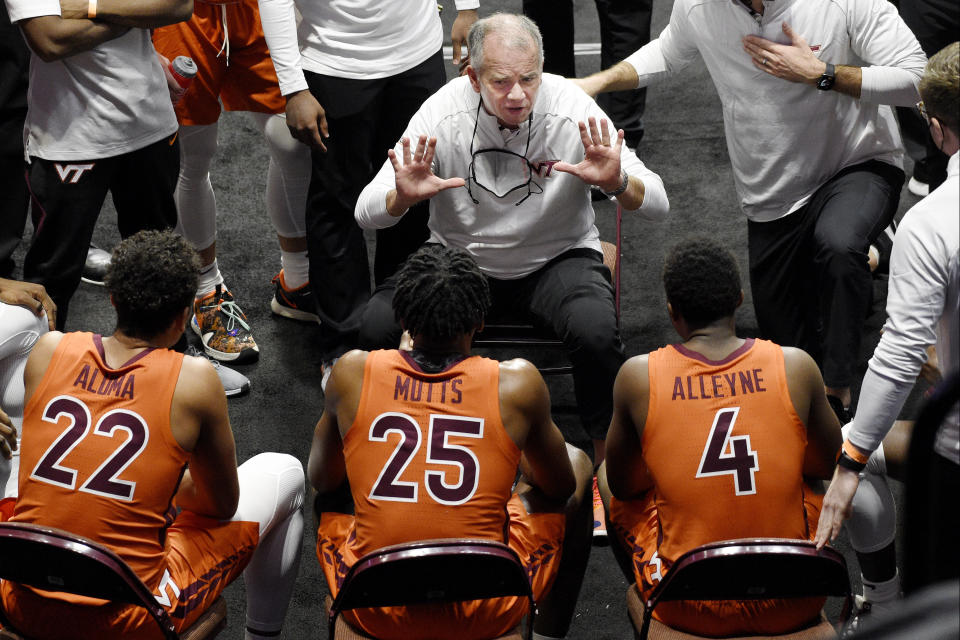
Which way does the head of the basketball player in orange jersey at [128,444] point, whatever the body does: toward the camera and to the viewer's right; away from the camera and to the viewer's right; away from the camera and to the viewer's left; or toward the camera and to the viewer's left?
away from the camera and to the viewer's right

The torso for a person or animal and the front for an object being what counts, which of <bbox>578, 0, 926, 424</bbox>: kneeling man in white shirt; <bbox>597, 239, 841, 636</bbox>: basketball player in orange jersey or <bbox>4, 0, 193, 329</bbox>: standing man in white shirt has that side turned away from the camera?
the basketball player in orange jersey

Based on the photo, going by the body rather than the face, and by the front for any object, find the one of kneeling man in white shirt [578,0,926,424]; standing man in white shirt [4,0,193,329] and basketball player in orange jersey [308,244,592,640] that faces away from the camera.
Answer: the basketball player in orange jersey

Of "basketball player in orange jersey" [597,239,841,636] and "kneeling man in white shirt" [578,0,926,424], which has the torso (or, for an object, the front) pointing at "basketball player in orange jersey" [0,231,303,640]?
the kneeling man in white shirt

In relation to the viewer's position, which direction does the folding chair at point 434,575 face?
facing away from the viewer

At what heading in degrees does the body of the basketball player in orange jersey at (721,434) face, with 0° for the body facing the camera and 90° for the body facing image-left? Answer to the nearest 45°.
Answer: approximately 180°

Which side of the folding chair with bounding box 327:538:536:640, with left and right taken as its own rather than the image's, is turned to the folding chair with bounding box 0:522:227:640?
left

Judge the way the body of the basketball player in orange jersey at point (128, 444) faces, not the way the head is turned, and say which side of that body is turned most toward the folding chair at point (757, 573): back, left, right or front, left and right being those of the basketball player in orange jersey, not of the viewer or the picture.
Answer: right

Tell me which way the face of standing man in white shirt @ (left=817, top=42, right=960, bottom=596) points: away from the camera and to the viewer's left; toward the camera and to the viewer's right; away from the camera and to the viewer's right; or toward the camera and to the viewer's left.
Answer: away from the camera and to the viewer's left

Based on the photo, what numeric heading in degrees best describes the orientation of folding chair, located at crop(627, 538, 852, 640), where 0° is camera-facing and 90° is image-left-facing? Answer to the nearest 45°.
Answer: approximately 180°

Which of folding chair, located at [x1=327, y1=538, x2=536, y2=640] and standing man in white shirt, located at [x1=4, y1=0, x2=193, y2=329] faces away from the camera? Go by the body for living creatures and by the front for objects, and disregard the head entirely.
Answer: the folding chair
